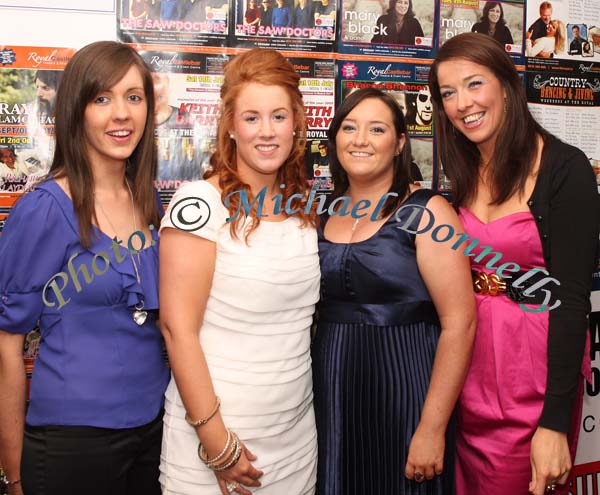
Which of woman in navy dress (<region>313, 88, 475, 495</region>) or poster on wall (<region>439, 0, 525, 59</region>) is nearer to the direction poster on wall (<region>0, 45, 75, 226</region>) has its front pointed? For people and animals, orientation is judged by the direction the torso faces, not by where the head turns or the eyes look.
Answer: the woman in navy dress

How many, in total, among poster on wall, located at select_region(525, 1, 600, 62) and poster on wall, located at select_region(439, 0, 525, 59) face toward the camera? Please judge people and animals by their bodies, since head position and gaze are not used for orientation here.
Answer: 2

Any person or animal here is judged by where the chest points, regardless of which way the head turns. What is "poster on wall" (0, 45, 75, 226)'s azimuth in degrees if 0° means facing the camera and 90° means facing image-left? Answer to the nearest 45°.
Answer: approximately 0°

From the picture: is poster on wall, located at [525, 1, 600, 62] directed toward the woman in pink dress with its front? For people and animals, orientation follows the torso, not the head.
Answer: yes
